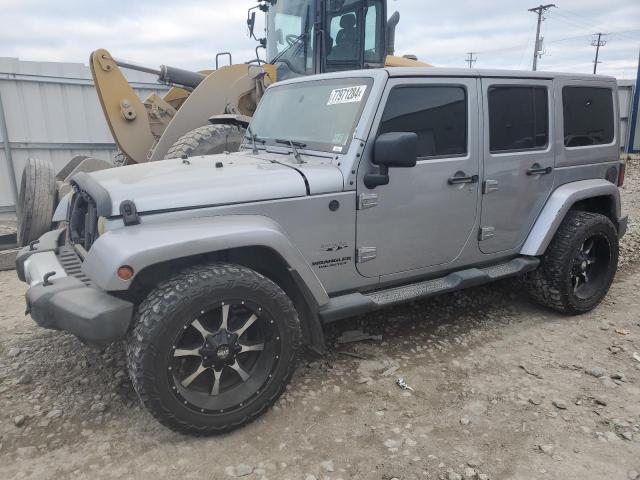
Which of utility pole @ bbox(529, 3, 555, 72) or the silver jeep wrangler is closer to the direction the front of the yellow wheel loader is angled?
the silver jeep wrangler

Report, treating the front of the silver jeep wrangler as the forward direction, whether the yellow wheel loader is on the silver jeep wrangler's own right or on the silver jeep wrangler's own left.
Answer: on the silver jeep wrangler's own right

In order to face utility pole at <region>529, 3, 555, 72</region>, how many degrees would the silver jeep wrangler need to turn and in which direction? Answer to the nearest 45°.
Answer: approximately 180°

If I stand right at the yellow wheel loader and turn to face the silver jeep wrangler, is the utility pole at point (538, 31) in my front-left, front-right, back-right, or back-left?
back-left

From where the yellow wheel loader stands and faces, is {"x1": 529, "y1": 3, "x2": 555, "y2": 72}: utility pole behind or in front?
behind

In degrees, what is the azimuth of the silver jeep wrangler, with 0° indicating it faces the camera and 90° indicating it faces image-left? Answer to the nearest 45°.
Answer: approximately 45°

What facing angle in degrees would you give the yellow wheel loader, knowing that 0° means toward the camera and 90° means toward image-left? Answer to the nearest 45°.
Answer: approximately 45°
